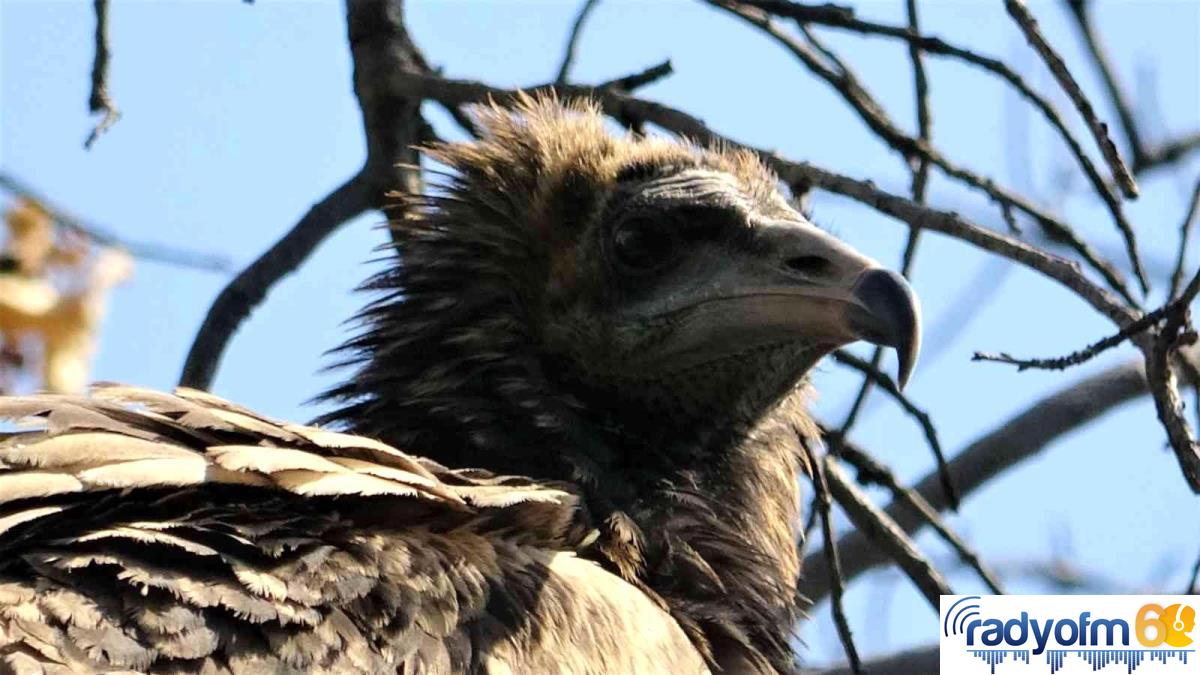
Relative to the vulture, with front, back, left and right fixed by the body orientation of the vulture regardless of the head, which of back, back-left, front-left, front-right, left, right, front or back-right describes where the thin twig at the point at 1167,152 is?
front-left

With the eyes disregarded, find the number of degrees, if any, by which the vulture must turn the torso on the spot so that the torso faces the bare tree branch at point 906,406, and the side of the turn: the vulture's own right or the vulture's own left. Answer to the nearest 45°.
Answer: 0° — it already faces it

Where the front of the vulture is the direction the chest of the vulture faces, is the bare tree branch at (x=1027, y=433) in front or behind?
in front

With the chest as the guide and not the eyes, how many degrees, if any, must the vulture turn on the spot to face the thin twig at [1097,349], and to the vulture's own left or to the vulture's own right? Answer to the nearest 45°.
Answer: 0° — it already faces it

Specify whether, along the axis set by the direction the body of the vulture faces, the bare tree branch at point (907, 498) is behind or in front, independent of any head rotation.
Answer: in front

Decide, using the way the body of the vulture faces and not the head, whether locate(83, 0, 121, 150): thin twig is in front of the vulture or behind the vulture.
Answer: behind

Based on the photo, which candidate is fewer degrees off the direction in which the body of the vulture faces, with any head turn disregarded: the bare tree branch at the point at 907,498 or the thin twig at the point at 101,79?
the bare tree branch

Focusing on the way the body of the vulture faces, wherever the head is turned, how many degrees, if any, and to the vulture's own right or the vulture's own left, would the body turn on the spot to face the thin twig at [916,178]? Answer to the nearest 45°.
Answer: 0° — it already faces it

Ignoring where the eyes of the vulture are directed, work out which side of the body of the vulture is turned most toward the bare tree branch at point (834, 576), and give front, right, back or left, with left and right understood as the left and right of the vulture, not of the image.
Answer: front

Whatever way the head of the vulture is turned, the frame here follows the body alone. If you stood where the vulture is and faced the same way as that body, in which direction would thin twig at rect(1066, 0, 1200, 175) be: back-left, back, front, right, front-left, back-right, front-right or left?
front-left

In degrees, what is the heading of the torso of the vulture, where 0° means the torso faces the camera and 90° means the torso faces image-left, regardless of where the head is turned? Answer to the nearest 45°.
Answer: approximately 270°
